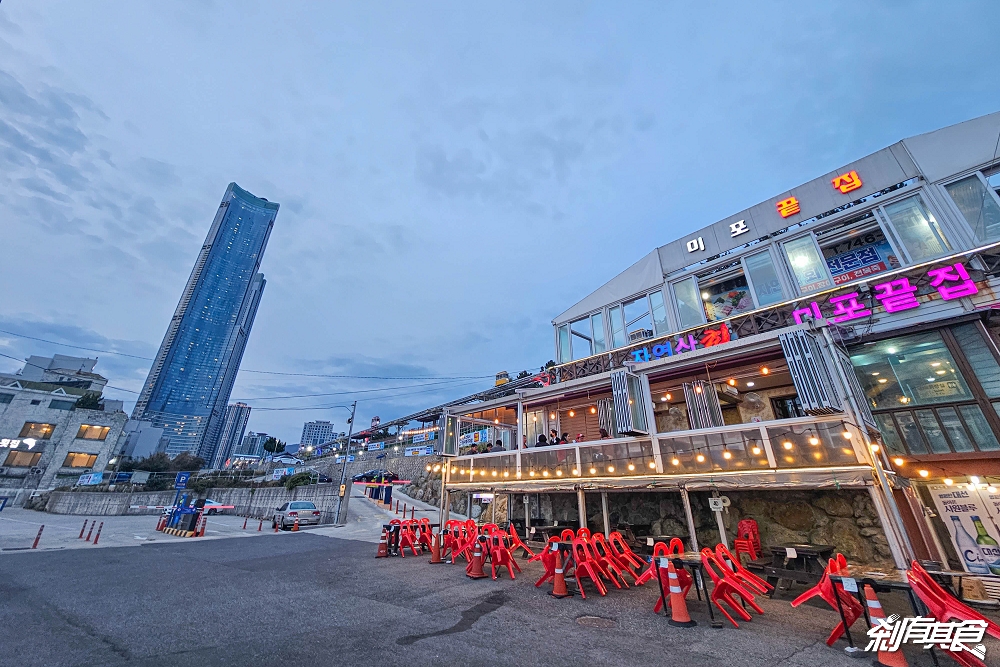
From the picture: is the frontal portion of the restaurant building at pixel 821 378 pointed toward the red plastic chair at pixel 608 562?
yes

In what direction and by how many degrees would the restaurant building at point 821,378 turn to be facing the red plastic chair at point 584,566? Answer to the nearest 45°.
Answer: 0° — it already faces it

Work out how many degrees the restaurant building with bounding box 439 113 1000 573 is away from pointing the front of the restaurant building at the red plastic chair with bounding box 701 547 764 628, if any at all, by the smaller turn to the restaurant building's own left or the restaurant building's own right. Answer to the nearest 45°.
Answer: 0° — it already faces it

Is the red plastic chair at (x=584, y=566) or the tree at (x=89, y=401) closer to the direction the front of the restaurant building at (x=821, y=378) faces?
the red plastic chair

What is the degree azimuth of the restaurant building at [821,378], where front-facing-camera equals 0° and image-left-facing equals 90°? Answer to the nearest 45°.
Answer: approximately 45°

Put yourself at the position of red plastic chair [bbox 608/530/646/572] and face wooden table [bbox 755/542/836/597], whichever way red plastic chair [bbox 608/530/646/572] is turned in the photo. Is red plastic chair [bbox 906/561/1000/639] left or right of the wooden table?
right

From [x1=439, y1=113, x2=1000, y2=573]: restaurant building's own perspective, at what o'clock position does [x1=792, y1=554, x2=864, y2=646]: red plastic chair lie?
The red plastic chair is roughly at 11 o'clock from the restaurant building.
